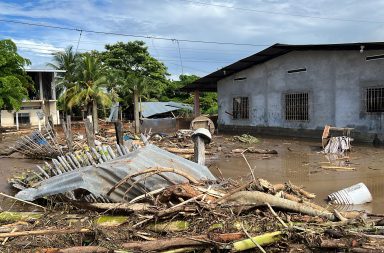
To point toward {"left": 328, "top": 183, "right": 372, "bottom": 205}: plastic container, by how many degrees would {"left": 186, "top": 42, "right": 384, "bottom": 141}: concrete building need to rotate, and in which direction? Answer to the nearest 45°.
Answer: approximately 90° to its left

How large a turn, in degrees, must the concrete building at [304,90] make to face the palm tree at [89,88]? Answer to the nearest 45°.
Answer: approximately 45° to its right

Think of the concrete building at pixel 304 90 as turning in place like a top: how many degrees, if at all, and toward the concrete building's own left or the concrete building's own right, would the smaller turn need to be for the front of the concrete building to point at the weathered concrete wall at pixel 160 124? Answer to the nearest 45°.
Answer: approximately 45° to the concrete building's own right
